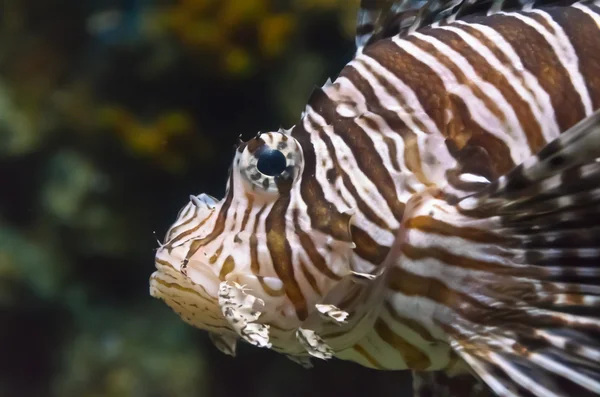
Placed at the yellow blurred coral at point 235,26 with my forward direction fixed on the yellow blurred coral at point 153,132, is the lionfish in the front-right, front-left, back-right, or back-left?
back-left

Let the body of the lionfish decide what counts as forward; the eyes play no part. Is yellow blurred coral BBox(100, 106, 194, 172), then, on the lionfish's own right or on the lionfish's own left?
on the lionfish's own right

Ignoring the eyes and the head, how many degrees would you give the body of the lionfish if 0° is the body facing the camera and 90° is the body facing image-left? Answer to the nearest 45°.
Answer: approximately 90°

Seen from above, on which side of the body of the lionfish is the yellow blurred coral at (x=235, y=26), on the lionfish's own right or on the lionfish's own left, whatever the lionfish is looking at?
on the lionfish's own right
